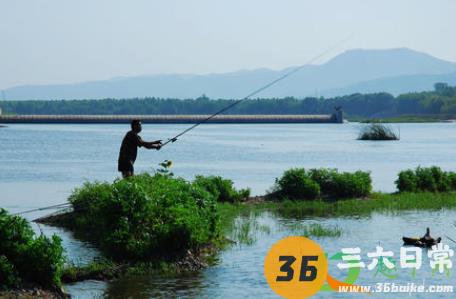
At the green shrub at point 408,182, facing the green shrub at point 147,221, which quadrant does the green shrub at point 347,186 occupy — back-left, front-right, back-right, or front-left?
front-right

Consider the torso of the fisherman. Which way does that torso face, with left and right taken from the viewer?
facing to the right of the viewer

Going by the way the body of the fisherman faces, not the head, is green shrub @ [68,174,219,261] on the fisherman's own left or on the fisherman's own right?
on the fisherman's own right

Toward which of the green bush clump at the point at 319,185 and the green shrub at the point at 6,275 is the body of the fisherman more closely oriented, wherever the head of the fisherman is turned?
the green bush clump

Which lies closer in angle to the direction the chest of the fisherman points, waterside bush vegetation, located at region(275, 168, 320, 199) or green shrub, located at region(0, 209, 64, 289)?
the waterside bush vegetation

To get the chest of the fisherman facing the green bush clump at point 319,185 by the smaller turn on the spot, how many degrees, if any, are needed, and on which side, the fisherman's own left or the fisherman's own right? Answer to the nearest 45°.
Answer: approximately 45° to the fisherman's own left

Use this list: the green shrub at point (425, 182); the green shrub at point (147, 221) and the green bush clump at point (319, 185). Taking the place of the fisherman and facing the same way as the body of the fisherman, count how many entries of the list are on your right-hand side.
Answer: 1

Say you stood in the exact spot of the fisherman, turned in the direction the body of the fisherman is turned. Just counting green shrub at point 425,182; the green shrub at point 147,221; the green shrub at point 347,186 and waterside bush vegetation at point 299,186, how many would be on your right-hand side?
1

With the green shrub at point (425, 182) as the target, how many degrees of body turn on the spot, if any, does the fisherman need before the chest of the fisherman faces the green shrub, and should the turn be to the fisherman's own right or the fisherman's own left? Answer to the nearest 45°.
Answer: approximately 45° to the fisherman's own left

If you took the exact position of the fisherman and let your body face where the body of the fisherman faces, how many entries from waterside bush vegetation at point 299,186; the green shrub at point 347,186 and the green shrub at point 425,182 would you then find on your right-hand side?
0

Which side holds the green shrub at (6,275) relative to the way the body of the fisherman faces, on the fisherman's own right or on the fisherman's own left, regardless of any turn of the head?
on the fisherman's own right

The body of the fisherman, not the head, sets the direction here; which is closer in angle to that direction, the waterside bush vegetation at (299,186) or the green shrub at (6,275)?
the waterside bush vegetation

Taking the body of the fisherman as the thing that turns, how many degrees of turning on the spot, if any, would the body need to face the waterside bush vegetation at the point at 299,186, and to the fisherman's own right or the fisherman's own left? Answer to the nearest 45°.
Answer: approximately 45° to the fisherman's own left

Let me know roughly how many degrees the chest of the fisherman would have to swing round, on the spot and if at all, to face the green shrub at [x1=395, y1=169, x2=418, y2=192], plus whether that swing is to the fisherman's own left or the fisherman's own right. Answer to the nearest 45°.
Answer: approximately 45° to the fisherman's own left
